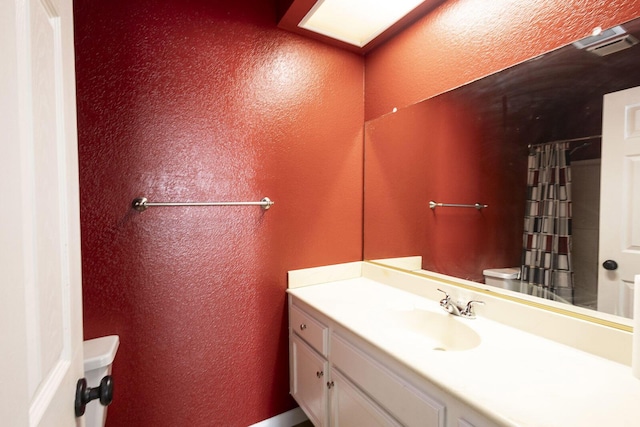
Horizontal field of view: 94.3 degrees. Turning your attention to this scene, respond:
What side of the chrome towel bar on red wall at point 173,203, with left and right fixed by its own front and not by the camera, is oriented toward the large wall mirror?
left

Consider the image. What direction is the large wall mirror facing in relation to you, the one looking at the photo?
facing the viewer and to the left of the viewer

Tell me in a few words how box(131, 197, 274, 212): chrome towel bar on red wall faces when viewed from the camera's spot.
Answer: facing the viewer

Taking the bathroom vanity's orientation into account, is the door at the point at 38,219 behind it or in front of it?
in front

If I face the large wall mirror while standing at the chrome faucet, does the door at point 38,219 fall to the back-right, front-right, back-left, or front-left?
back-right

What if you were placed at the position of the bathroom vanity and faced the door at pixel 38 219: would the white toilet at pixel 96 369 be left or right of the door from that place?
right

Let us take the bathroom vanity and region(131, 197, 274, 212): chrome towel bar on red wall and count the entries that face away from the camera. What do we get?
0

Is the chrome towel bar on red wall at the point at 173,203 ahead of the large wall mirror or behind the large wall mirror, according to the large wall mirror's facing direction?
ahead

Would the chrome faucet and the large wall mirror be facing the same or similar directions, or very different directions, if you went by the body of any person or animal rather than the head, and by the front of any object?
same or similar directions

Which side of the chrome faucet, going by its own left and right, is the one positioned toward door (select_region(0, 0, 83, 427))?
front

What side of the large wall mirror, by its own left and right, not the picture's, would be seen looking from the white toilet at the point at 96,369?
front

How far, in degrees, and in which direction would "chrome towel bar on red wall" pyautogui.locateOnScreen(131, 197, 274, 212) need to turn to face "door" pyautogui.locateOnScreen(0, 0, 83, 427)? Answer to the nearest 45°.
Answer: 0° — it already faces it

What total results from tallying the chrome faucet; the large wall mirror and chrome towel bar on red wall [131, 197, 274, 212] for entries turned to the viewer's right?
0

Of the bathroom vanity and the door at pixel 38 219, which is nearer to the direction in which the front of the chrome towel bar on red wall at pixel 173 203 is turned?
the door
